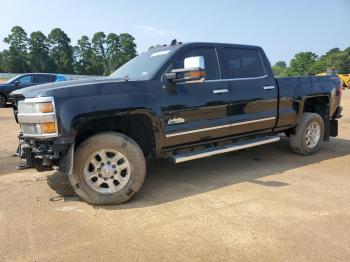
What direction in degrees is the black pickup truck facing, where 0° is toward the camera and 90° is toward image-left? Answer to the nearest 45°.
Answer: approximately 45°

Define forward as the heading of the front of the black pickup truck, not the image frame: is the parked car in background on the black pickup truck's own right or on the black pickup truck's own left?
on the black pickup truck's own right
